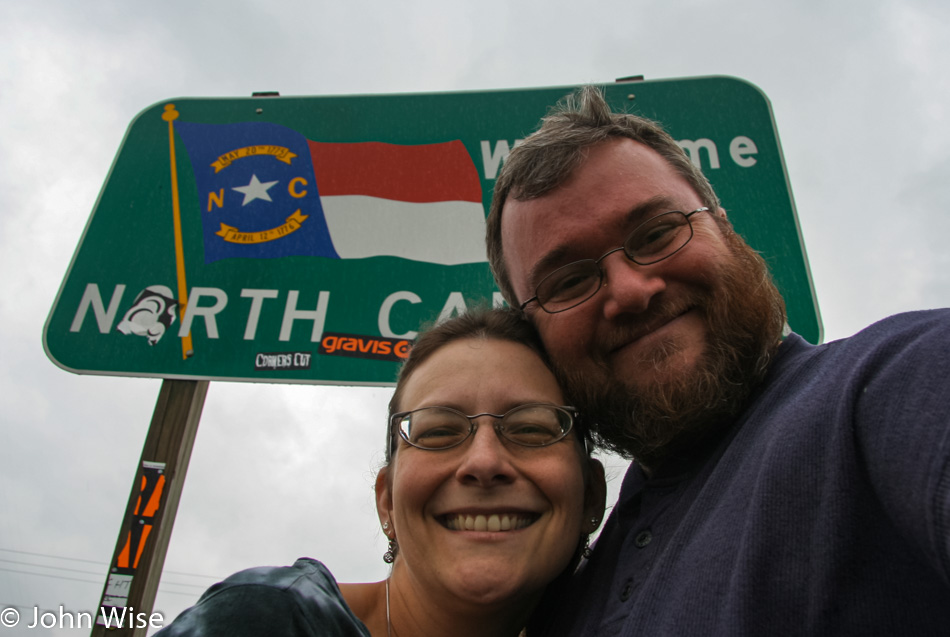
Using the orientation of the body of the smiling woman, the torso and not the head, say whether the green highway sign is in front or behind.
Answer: behind

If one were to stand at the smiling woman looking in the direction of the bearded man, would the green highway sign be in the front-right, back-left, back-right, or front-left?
back-left

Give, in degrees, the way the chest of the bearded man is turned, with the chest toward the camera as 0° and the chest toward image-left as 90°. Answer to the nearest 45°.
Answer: approximately 45°

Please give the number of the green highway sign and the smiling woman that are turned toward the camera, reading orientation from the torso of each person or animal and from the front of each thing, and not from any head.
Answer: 2

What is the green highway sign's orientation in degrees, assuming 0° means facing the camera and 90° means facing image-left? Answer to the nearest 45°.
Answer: approximately 0°
